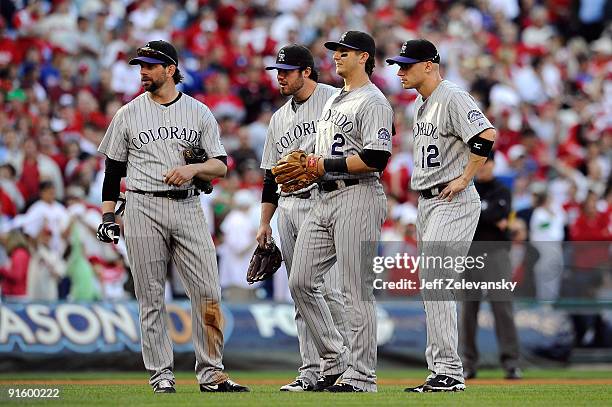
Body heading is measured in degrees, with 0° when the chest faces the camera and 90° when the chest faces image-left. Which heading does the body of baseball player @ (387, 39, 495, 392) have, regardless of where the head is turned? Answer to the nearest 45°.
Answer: approximately 45°

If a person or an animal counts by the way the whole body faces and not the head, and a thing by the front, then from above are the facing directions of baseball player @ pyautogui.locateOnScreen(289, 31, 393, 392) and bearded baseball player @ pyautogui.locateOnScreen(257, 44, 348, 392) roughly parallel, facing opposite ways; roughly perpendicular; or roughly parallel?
roughly parallel

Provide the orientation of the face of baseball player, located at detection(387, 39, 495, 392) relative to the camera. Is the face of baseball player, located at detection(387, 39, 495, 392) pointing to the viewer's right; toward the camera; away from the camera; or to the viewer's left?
to the viewer's left

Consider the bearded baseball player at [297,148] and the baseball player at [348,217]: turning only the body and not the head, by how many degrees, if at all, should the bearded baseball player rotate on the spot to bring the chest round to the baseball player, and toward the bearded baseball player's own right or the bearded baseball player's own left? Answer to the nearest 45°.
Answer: approximately 90° to the bearded baseball player's own left

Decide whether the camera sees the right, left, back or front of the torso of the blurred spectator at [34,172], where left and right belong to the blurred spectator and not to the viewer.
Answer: front

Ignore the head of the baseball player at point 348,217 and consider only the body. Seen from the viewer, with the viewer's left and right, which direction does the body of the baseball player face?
facing the viewer and to the left of the viewer

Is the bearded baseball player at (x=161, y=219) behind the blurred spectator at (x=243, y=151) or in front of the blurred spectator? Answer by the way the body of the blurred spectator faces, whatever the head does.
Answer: in front

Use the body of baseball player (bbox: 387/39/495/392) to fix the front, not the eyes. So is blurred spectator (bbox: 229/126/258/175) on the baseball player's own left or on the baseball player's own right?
on the baseball player's own right

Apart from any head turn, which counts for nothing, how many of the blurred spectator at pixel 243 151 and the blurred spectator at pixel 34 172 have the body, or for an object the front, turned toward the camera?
2

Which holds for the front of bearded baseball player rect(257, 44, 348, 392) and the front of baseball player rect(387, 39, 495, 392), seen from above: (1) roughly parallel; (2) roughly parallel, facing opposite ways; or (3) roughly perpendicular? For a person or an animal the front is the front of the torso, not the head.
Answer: roughly parallel

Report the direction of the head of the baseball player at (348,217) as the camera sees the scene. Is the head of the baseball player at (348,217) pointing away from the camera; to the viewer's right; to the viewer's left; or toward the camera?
to the viewer's left

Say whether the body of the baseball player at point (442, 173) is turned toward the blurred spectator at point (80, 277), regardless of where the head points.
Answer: no

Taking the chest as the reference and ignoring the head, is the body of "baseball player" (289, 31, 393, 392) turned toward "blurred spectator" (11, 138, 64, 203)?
no

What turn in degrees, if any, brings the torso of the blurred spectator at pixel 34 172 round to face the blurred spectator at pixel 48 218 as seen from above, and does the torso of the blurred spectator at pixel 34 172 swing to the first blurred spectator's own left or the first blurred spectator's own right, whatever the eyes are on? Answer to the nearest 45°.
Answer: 0° — they already face them

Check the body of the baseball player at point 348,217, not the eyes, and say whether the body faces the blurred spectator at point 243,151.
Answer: no

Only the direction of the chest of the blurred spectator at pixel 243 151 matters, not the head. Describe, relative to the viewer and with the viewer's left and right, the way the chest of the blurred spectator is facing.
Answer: facing the viewer
